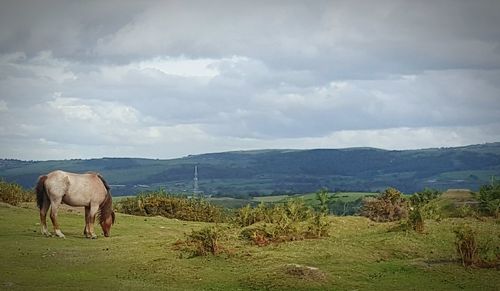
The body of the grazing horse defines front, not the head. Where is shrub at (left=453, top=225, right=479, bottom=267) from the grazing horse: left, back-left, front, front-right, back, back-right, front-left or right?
front-right

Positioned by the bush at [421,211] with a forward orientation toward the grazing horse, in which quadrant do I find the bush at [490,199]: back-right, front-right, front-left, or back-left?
back-right

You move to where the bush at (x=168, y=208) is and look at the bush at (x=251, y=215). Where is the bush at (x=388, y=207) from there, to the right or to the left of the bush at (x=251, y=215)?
left

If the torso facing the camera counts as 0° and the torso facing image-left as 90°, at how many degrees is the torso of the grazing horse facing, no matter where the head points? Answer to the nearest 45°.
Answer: approximately 270°

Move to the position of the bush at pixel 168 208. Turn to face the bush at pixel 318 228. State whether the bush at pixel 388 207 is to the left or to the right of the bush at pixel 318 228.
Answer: left

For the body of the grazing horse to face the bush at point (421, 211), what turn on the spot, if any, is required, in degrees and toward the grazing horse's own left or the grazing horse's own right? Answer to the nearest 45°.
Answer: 0° — it already faces it

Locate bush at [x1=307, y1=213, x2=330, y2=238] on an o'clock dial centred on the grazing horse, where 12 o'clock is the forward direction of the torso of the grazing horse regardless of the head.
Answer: The bush is roughly at 1 o'clock from the grazing horse.
